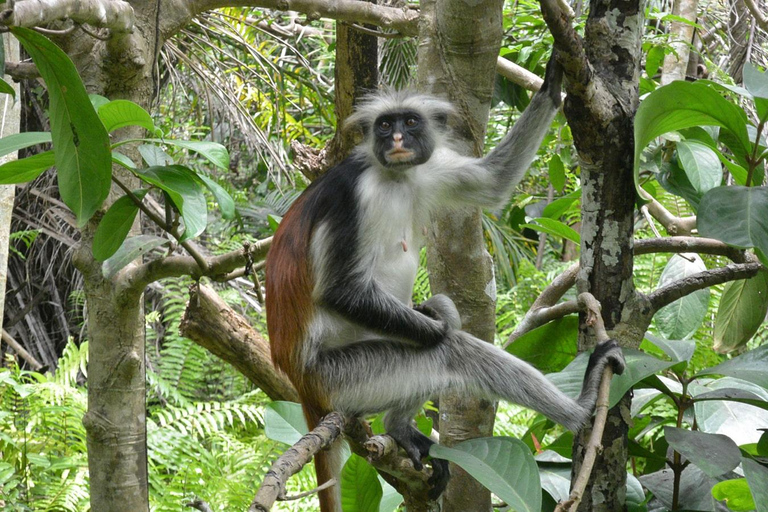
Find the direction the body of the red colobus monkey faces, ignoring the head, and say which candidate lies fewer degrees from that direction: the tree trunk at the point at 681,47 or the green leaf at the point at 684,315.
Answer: the green leaf

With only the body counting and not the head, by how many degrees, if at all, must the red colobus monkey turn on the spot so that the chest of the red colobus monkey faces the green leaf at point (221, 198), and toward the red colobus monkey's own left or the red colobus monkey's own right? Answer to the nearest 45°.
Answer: approximately 90° to the red colobus monkey's own right

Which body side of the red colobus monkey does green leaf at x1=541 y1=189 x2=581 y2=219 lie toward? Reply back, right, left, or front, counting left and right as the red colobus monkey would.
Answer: left

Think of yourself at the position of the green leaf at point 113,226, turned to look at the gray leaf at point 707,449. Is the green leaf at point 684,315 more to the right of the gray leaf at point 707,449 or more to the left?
left

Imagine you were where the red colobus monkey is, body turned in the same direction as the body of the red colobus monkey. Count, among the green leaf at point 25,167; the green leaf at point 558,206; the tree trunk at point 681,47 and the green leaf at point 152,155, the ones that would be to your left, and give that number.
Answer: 2

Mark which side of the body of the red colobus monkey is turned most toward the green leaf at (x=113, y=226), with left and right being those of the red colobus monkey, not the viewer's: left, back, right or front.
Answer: right
